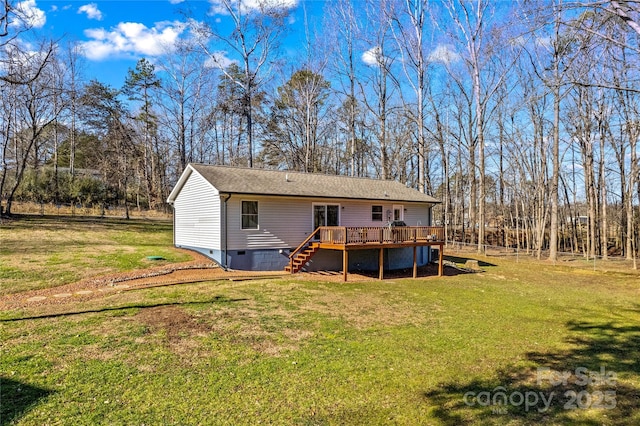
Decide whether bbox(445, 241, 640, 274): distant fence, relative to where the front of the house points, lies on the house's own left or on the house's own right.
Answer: on the house's own right

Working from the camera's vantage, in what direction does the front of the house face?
facing away from the viewer and to the left of the viewer
